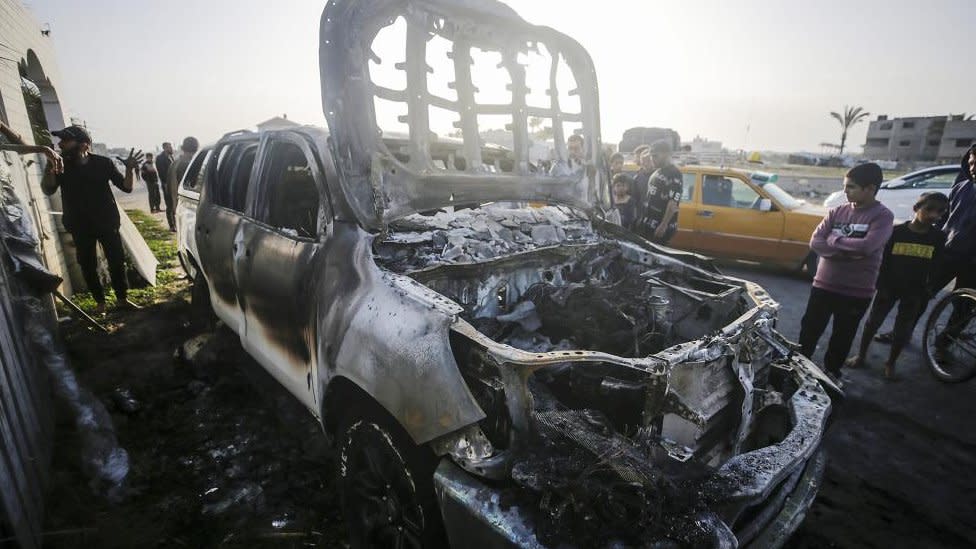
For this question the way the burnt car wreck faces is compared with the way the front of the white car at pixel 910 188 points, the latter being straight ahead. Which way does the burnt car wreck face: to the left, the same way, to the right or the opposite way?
the opposite way

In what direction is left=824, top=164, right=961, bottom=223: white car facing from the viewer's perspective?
to the viewer's left

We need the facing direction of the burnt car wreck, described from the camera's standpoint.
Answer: facing the viewer and to the right of the viewer

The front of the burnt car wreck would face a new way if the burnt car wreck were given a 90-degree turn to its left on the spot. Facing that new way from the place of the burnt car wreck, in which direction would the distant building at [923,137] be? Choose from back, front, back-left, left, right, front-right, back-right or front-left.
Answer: front

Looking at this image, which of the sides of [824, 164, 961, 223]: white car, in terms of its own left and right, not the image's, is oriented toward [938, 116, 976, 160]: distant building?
right

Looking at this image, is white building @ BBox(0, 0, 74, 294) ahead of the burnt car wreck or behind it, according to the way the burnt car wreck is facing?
behind

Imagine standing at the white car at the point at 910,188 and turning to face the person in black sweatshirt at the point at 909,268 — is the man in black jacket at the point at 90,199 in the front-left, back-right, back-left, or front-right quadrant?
front-right

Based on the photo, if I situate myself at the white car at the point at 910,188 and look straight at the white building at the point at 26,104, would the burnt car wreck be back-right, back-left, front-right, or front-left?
front-left

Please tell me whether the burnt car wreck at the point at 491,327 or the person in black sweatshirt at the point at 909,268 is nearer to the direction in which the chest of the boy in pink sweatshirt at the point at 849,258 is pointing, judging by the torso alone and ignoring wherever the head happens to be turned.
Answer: the burnt car wreck

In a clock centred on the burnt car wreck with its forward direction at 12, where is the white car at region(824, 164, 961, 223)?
The white car is roughly at 9 o'clock from the burnt car wreck.

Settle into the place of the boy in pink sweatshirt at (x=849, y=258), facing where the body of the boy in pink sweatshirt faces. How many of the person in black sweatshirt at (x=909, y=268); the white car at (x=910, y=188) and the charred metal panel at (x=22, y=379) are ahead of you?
1

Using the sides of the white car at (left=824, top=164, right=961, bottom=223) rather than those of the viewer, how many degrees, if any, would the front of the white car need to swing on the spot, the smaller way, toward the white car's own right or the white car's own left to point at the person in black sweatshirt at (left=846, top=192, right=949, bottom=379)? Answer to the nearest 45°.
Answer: approximately 90° to the white car's own left

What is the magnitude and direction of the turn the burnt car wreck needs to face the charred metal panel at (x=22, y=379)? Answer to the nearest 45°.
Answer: approximately 135° to its right

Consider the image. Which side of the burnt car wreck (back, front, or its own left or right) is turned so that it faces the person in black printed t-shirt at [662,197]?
left

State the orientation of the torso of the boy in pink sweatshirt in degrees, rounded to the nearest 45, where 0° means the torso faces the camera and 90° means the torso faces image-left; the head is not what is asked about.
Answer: approximately 45°

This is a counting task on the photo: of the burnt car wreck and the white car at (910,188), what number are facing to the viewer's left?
1

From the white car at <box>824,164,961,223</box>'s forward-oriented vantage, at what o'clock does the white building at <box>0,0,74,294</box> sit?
The white building is roughly at 10 o'clock from the white car.
